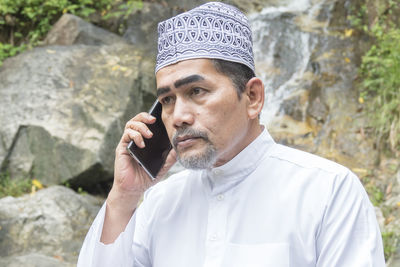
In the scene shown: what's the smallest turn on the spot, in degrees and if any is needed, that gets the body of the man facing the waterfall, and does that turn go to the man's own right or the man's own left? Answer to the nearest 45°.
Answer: approximately 135° to the man's own right

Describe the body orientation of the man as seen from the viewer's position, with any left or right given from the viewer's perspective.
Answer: facing the viewer and to the left of the viewer

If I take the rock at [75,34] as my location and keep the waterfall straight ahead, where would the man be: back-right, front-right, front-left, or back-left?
front-right

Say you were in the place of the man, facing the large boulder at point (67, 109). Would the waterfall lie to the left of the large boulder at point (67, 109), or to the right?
right

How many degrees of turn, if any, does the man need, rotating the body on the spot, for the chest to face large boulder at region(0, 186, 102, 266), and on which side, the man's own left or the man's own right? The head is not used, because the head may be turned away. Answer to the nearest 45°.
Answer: approximately 90° to the man's own right

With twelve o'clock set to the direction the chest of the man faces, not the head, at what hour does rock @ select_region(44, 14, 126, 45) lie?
The rock is roughly at 4 o'clock from the man.

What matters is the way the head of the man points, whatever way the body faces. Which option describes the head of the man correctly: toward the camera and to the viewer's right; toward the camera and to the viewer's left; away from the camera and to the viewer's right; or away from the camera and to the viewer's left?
toward the camera and to the viewer's left
